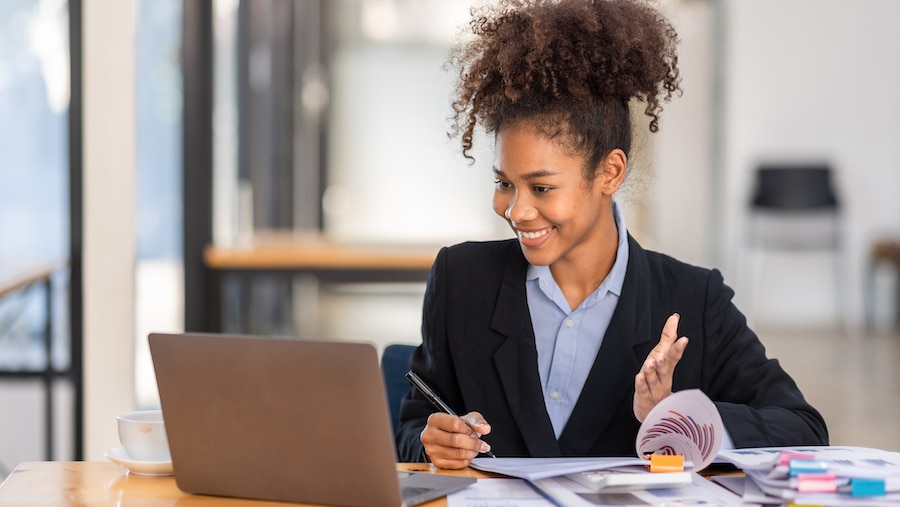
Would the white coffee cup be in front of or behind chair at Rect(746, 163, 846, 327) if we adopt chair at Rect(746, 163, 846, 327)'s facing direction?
in front

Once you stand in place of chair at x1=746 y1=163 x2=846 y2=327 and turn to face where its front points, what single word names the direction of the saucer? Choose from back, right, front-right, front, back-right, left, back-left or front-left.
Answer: front

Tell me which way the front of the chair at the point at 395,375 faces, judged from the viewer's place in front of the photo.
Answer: facing the viewer

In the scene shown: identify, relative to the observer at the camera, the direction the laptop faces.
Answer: facing away from the viewer and to the right of the viewer

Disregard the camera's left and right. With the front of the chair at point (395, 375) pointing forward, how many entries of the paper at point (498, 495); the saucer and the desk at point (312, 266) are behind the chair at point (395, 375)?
1

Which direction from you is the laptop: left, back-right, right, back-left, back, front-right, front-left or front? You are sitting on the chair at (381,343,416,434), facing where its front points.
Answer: front

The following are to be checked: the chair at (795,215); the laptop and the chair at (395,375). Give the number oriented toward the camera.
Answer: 2

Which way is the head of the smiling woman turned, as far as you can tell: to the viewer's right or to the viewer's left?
to the viewer's left

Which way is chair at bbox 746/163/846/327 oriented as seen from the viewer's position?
toward the camera

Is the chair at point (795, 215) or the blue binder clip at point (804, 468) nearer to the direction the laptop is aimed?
the chair

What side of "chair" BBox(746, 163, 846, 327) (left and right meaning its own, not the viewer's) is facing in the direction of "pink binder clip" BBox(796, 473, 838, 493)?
front

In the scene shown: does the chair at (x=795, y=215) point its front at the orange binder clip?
yes

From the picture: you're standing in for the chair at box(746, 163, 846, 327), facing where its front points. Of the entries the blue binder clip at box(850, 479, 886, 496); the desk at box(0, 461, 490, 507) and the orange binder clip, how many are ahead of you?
3

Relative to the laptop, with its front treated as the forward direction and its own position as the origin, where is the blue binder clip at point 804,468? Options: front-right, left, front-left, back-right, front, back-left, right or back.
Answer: front-right
